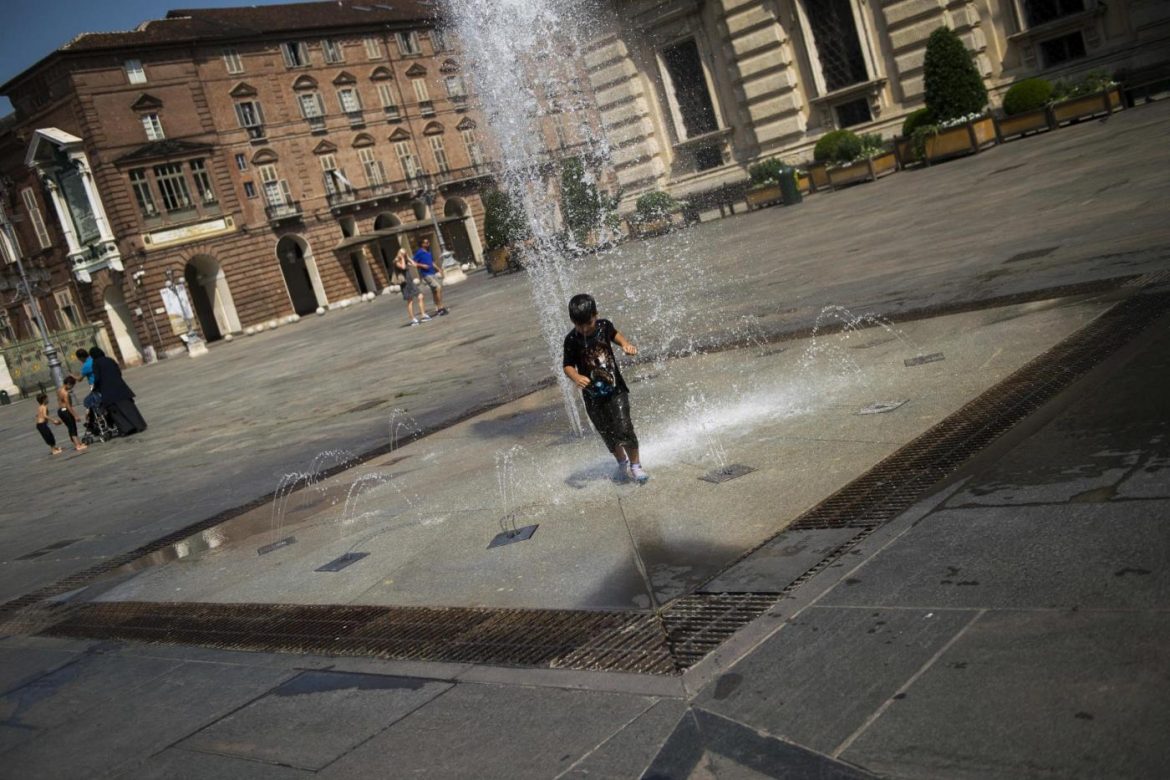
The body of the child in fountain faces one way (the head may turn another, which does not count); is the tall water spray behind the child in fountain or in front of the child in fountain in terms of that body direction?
behind

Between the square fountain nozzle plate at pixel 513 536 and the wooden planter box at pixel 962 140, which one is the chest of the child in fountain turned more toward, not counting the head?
the square fountain nozzle plate

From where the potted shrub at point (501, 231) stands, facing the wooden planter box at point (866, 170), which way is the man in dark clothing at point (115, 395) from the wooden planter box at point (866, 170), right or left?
right

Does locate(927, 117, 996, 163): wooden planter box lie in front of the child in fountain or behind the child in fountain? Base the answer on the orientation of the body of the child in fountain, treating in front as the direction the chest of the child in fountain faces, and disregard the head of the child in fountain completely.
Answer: behind

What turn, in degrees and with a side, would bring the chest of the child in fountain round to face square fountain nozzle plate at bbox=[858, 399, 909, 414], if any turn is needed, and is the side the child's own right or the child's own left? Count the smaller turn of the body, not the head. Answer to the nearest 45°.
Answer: approximately 90° to the child's own left

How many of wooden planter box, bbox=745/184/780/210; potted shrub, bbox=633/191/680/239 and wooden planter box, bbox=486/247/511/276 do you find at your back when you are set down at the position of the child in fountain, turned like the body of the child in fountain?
3

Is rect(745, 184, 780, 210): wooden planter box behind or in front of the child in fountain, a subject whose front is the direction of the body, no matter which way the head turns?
behind

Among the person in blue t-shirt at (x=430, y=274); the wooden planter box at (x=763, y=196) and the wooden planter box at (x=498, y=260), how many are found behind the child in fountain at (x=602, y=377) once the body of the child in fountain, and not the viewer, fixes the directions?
3

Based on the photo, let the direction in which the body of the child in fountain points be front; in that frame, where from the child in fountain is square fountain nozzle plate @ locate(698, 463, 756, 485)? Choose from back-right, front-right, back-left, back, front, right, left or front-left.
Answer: front-left

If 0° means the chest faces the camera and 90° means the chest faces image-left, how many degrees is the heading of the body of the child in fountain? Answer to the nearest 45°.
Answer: approximately 0°

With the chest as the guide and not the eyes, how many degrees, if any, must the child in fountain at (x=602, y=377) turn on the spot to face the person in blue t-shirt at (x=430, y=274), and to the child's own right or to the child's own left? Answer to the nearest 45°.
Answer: approximately 180°

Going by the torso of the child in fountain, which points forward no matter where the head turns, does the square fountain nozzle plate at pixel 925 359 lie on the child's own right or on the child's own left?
on the child's own left

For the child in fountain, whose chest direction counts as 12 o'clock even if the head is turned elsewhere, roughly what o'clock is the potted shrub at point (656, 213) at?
The potted shrub is roughly at 6 o'clock from the child in fountain.

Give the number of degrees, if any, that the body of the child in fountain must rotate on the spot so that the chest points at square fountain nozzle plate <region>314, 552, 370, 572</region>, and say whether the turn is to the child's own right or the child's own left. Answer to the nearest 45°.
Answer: approximately 90° to the child's own right
